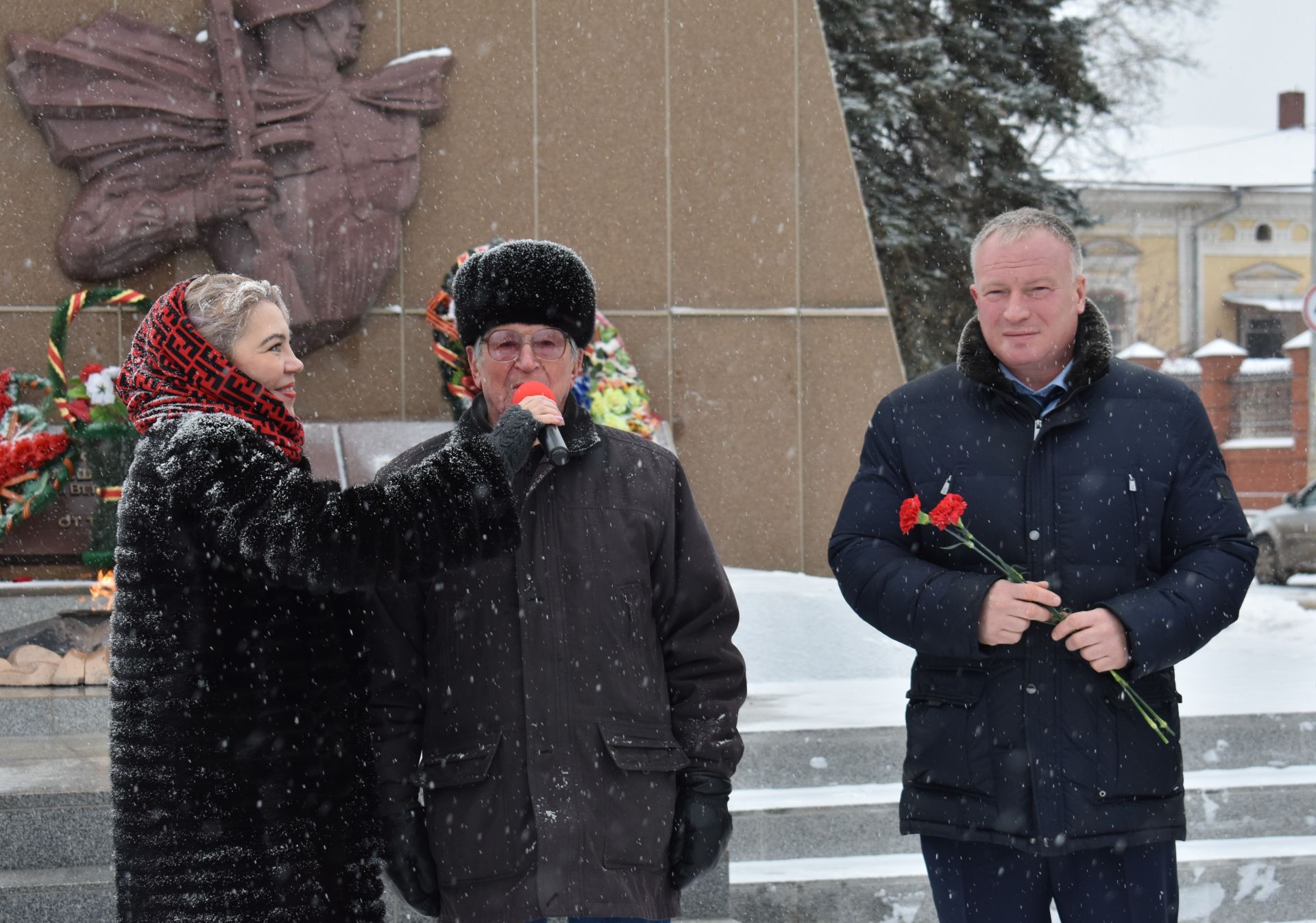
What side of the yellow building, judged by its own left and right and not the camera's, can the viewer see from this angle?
front

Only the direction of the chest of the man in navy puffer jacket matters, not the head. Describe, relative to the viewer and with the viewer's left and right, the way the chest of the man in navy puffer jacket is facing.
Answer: facing the viewer

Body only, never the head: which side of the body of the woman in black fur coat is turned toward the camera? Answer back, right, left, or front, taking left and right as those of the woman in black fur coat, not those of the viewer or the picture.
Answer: right

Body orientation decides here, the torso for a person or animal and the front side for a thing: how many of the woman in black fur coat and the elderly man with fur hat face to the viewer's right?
1

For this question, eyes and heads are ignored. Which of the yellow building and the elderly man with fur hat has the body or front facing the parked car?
the yellow building

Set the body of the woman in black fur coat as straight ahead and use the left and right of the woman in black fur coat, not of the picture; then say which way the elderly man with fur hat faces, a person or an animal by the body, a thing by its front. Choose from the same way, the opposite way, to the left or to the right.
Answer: to the right

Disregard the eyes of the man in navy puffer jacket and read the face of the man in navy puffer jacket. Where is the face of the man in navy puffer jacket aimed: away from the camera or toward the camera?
toward the camera

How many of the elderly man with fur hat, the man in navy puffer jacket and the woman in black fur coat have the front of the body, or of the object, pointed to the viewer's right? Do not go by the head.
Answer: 1

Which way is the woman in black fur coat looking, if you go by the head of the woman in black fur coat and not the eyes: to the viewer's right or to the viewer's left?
to the viewer's right

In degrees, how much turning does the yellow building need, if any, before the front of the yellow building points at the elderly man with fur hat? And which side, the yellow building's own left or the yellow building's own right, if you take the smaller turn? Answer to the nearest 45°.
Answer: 0° — it already faces them

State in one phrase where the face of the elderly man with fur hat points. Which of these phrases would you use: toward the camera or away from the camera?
toward the camera

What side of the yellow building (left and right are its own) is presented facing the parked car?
front
